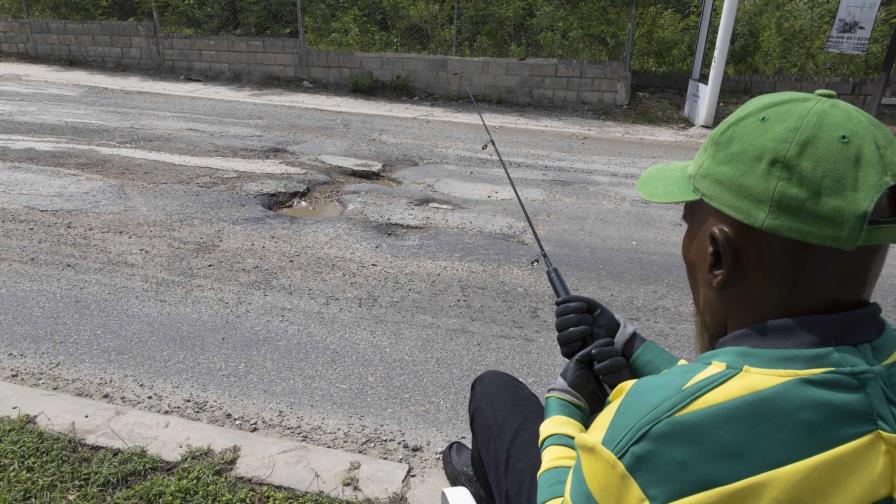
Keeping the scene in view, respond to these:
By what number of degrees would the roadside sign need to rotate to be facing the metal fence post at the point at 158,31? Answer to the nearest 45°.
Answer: approximately 90° to its right

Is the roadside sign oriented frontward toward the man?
yes

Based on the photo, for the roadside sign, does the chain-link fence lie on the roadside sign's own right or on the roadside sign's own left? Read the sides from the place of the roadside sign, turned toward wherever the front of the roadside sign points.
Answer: on the roadside sign's own right

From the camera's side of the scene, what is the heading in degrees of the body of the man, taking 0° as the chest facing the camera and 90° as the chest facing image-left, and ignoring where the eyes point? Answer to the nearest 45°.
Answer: approximately 135°

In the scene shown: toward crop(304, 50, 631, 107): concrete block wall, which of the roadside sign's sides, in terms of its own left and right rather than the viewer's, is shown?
right

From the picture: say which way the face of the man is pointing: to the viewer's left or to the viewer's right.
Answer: to the viewer's left

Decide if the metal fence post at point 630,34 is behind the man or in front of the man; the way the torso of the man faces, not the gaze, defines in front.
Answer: in front

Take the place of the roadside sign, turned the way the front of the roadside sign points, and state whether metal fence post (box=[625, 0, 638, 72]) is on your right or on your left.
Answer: on your right

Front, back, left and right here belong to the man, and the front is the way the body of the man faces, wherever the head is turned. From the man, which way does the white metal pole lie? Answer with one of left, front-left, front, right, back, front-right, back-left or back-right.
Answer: front-right

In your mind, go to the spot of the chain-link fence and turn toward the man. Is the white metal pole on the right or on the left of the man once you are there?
left

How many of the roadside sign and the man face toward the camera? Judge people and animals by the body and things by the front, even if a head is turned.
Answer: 1

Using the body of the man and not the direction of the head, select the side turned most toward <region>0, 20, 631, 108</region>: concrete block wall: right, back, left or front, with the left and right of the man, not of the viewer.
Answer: front

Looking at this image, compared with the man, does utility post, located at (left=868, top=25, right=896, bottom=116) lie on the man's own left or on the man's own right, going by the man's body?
on the man's own right

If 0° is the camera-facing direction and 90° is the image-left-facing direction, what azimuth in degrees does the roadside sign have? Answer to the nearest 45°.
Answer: approximately 0°
